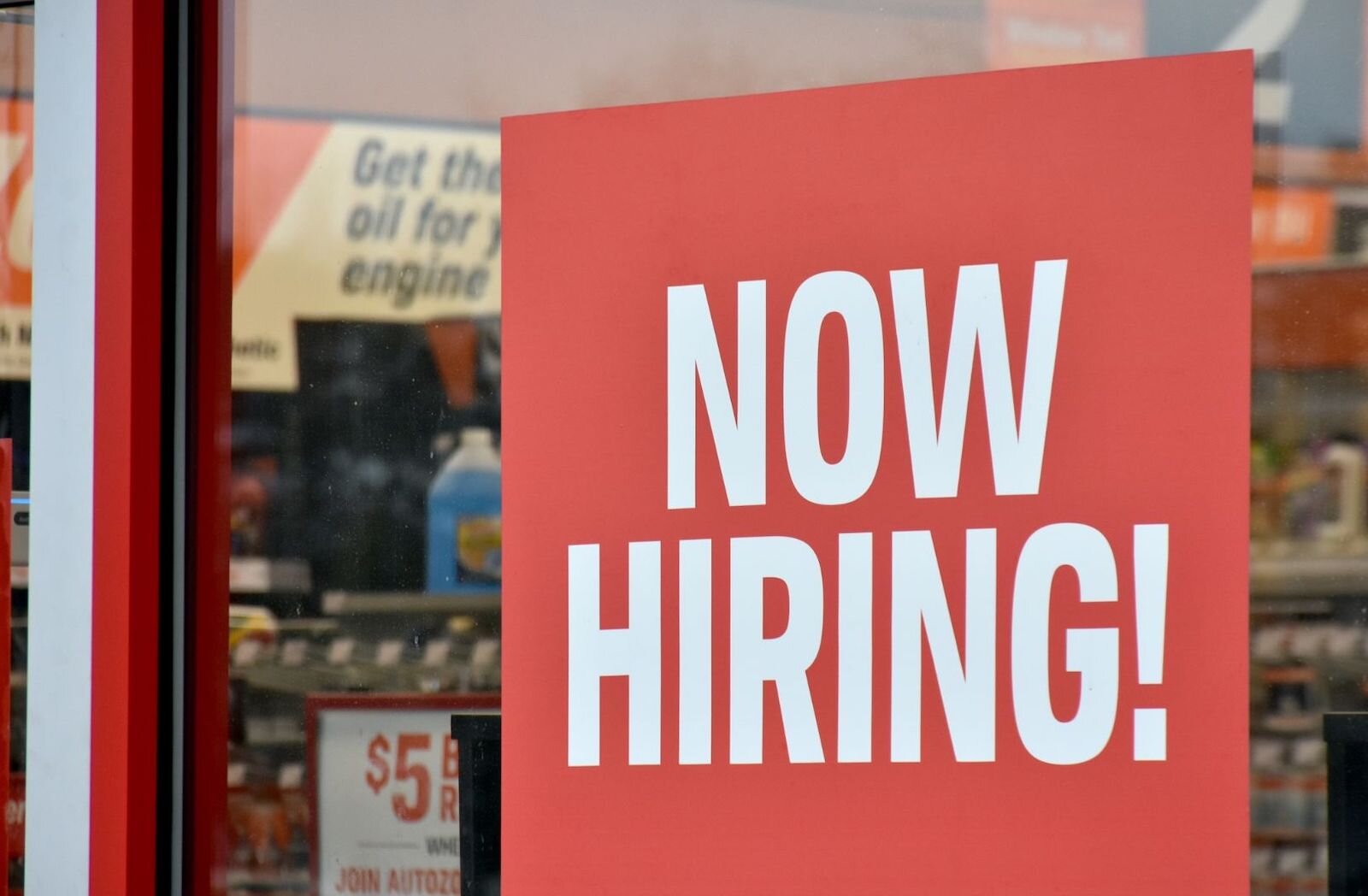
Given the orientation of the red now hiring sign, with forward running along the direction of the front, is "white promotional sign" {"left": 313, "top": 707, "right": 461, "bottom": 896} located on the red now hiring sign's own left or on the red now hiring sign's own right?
on the red now hiring sign's own right

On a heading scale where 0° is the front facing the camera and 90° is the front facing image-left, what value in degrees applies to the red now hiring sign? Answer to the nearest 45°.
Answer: approximately 45°

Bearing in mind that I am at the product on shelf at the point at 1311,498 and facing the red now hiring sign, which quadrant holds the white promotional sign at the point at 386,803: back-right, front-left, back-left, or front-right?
front-right
